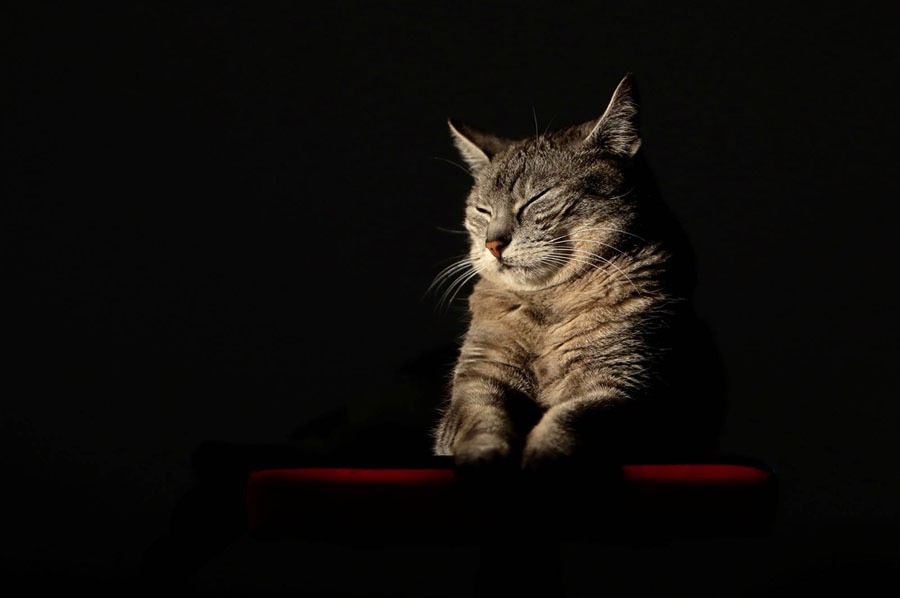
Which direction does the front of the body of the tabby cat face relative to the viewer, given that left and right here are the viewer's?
facing the viewer and to the left of the viewer
